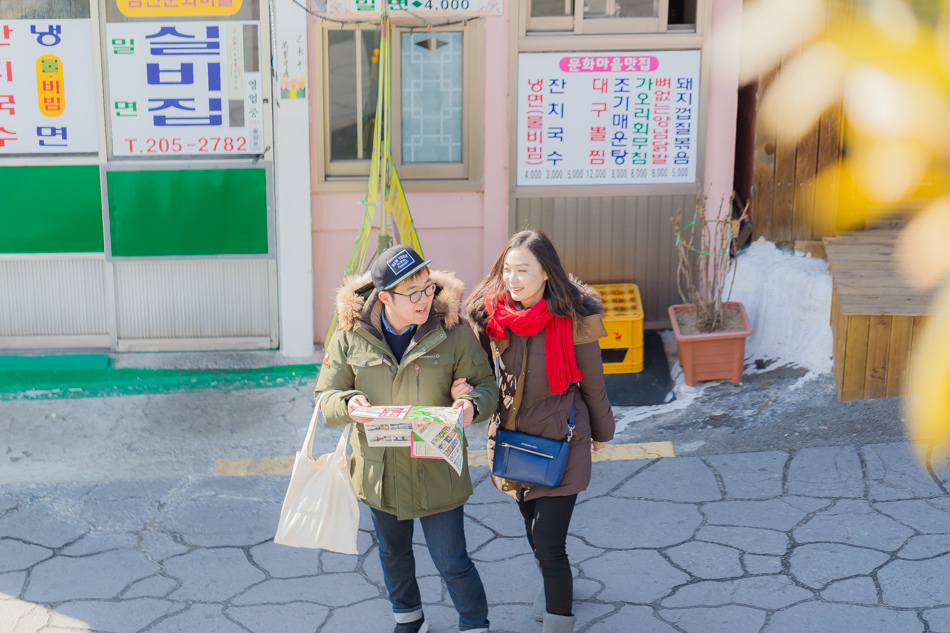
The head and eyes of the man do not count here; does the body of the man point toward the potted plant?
no

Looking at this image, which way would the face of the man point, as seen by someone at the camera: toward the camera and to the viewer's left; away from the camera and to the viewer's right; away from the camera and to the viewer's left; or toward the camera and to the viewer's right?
toward the camera and to the viewer's right

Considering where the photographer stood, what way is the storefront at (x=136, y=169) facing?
facing the viewer

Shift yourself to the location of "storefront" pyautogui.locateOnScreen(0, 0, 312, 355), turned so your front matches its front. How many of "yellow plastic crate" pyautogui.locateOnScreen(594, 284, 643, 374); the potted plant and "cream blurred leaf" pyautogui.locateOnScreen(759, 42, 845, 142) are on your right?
0

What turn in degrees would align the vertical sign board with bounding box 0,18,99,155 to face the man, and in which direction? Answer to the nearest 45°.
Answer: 0° — it already faces them

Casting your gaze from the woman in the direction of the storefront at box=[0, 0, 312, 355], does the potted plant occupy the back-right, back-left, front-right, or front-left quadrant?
front-right

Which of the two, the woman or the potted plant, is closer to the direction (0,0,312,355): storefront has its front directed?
the woman

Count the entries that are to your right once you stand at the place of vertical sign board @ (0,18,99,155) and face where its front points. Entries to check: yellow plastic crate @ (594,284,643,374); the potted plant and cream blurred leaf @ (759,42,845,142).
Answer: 0

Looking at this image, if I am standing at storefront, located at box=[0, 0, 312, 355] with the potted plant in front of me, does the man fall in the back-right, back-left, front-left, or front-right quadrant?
front-right

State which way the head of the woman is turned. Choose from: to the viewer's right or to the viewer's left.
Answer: to the viewer's left

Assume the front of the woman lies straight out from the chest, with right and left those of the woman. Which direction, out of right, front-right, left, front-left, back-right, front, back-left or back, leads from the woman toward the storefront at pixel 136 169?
right

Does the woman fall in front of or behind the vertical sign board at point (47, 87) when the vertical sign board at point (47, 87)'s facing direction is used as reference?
in front

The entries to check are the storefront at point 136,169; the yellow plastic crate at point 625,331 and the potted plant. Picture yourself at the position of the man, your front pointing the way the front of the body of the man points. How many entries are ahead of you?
0

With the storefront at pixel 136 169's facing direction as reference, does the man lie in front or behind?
in front

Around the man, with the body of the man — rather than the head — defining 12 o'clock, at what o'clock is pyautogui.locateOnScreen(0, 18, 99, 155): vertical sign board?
The vertical sign board is roughly at 5 o'clock from the man.

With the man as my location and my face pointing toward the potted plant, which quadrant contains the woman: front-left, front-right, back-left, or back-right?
front-right

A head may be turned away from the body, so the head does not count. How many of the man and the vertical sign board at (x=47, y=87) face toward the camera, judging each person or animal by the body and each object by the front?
2

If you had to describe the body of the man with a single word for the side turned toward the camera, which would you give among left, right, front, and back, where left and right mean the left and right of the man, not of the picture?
front

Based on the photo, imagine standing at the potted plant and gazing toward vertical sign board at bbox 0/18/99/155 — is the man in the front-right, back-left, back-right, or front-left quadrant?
front-left

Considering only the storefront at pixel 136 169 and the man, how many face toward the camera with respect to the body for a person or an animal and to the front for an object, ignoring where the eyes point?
2
